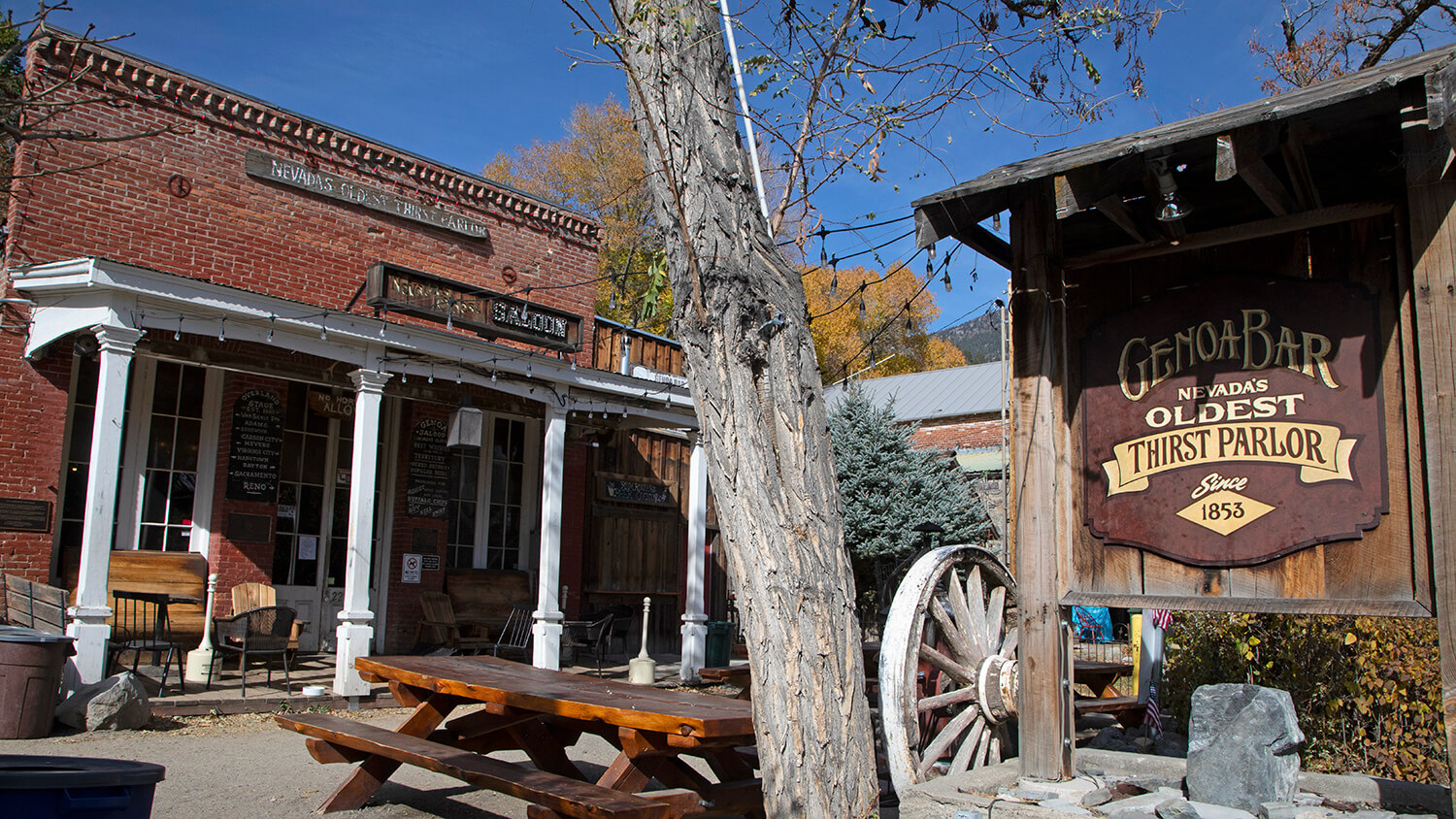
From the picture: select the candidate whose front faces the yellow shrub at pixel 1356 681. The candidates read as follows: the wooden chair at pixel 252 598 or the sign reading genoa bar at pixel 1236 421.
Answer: the wooden chair

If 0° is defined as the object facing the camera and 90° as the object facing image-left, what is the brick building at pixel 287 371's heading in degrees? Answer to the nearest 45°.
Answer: approximately 315°

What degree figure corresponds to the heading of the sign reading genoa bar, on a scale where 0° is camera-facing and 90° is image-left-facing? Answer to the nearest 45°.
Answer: approximately 0°

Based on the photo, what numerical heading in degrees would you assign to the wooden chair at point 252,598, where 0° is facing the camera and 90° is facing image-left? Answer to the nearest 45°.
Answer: approximately 315°

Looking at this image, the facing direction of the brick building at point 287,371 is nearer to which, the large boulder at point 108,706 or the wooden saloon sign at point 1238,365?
the wooden saloon sign

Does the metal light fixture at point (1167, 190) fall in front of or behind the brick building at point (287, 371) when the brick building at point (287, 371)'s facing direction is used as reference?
in front

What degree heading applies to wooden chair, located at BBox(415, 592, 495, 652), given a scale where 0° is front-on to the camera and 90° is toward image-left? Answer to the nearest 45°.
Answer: approximately 315°

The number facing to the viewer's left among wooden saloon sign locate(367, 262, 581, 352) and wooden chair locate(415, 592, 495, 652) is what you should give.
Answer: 0

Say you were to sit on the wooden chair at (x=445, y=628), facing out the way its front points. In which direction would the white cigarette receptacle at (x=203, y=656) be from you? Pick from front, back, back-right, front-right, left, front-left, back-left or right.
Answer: right
